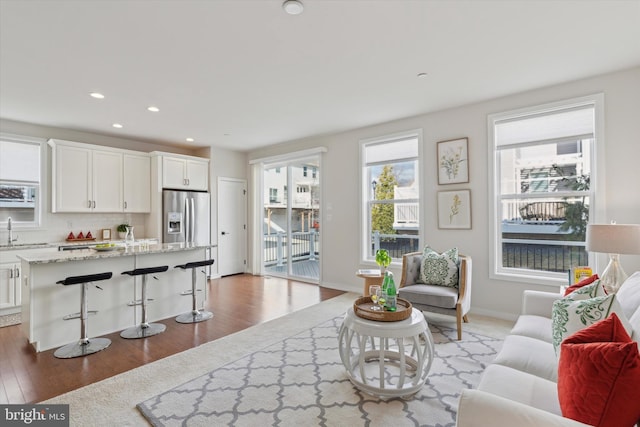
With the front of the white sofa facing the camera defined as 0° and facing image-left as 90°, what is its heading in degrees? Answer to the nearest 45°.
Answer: approximately 90°

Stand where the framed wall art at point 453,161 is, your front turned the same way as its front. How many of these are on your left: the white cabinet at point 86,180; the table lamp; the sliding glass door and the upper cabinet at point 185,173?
1

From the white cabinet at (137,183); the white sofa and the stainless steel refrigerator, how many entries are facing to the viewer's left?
1

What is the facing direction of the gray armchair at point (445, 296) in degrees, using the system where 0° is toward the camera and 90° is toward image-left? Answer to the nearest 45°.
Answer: approximately 45°

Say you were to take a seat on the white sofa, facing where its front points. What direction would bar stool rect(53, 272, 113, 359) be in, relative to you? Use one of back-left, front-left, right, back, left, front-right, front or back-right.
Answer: front

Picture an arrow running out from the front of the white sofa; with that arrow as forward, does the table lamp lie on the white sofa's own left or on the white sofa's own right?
on the white sofa's own right

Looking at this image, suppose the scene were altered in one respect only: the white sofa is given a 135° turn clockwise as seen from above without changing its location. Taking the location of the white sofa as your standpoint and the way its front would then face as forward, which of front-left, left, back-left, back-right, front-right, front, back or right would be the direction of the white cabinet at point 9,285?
back-left

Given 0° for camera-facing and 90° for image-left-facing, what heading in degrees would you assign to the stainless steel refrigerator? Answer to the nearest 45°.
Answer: approximately 315°

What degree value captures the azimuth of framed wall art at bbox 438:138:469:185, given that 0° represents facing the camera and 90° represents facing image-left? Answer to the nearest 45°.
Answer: approximately 45°

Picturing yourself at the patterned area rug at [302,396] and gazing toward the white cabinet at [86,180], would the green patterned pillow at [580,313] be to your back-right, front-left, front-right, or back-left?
back-right

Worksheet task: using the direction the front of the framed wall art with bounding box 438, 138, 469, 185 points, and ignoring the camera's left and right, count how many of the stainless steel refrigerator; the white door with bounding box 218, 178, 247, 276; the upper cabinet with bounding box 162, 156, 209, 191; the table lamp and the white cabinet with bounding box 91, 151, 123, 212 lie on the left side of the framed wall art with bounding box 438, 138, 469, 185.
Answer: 1

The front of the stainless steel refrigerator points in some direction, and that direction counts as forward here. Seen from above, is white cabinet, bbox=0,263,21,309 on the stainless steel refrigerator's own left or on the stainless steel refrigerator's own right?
on the stainless steel refrigerator's own right

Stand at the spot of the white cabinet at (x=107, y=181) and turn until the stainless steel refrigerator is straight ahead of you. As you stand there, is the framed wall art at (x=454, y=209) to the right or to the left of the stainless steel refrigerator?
right

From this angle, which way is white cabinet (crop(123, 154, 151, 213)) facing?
toward the camera

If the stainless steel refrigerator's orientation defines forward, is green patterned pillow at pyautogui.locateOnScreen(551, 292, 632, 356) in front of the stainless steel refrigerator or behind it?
in front

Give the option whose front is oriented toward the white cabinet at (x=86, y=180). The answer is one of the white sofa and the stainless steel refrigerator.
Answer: the white sofa
